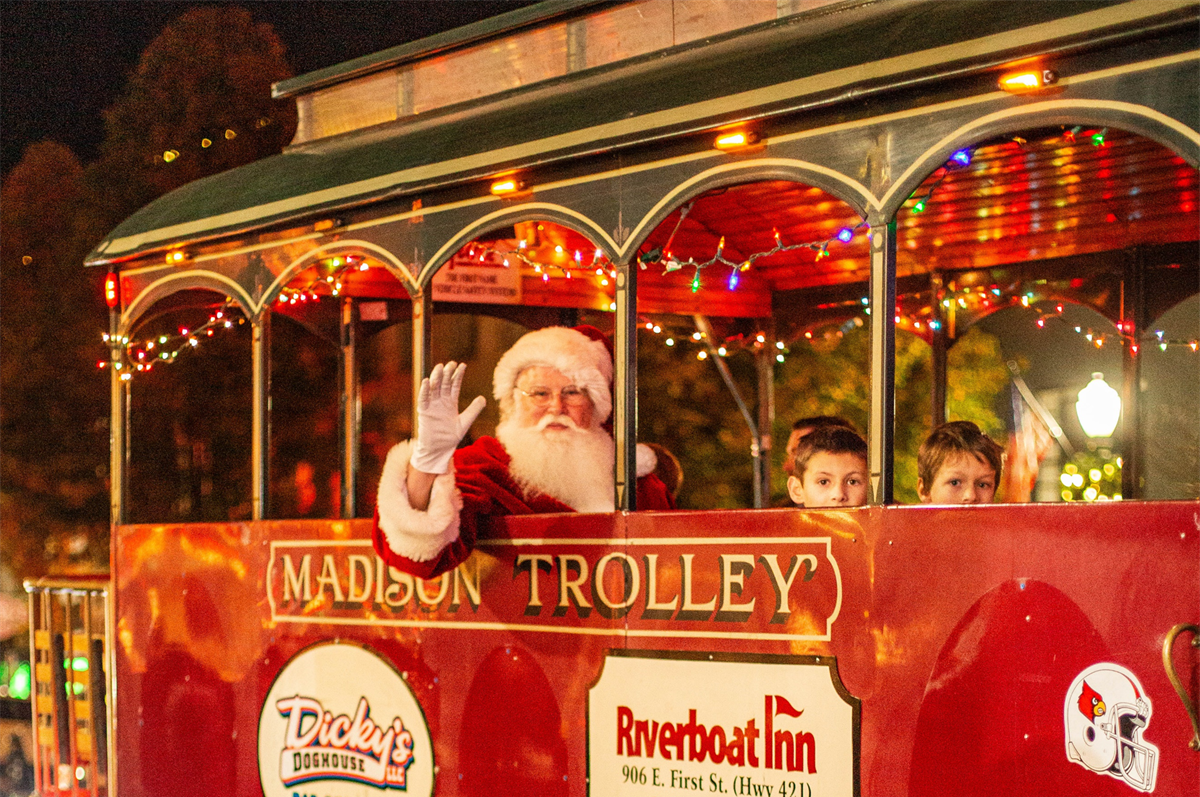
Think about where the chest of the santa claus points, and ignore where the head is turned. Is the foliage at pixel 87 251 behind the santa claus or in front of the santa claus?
behind

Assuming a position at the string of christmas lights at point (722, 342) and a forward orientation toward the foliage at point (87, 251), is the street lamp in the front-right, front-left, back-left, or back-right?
back-right

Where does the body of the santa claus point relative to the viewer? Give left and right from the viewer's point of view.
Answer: facing the viewer

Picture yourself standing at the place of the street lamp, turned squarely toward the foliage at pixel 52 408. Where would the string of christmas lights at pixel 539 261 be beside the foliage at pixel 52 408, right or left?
left

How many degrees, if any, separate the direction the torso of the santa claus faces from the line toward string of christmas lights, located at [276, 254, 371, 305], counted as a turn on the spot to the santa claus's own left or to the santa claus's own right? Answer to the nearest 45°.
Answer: approximately 135° to the santa claus's own right

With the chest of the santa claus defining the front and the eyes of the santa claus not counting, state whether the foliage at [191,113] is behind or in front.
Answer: behind

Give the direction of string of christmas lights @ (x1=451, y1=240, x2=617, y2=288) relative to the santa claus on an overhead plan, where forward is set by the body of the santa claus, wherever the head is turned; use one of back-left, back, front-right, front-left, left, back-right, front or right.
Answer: back

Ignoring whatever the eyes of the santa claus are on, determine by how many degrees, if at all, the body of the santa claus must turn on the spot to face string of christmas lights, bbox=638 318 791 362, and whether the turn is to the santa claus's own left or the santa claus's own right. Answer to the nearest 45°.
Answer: approximately 135° to the santa claus's own left
